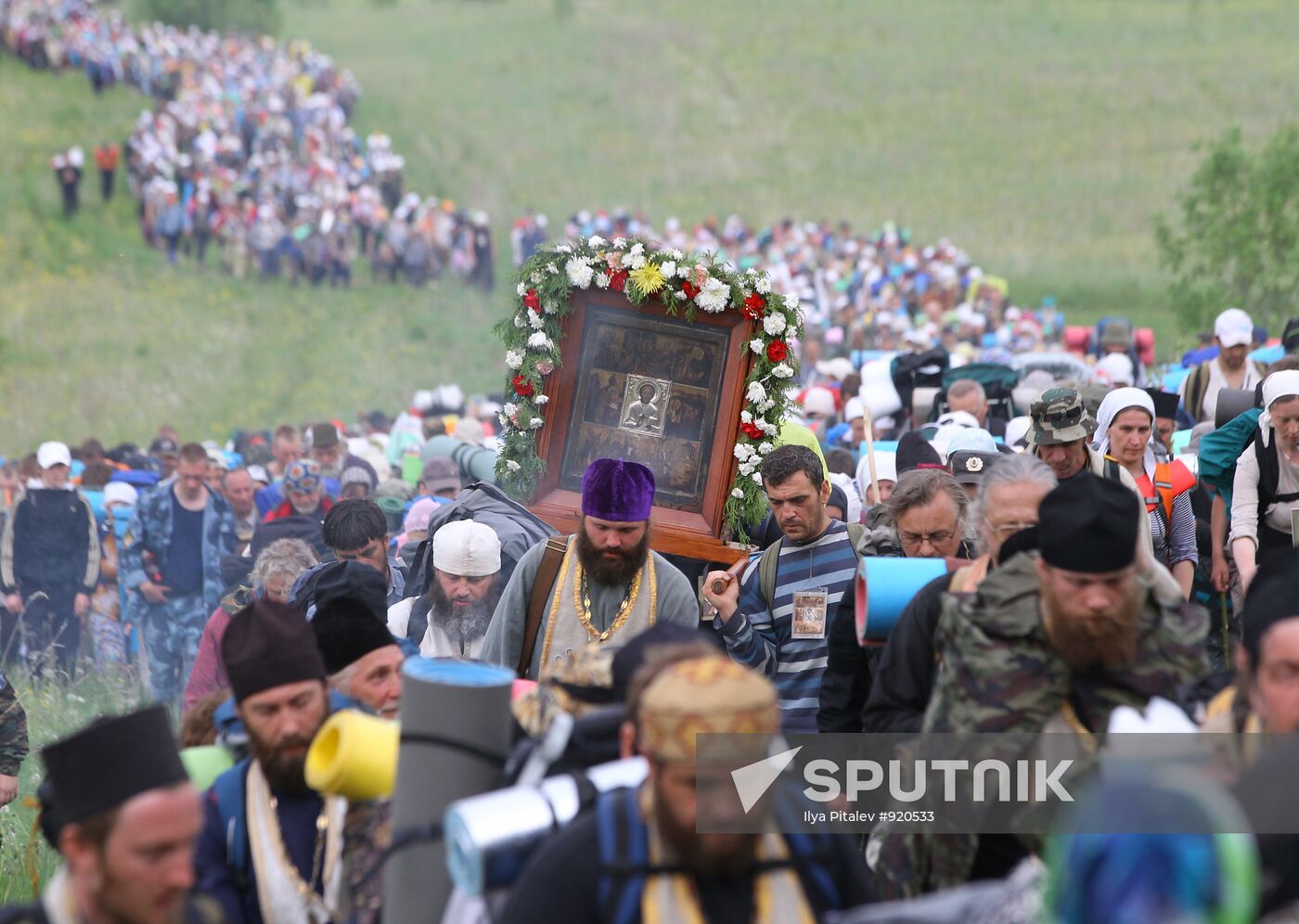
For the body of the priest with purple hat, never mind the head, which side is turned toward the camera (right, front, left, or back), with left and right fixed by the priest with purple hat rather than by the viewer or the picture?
front

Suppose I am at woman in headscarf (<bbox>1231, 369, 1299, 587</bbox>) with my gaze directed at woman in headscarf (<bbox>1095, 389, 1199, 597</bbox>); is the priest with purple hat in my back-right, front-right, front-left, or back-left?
front-left

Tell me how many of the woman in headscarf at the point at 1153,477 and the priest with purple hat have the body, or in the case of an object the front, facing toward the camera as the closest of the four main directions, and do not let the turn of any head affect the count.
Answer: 2

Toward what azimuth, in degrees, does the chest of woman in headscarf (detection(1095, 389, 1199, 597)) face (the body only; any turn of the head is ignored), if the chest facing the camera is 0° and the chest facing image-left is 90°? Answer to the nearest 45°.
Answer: approximately 0°

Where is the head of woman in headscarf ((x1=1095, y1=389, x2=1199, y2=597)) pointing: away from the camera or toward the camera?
toward the camera

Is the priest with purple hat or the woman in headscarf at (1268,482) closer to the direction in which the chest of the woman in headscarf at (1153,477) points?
the priest with purple hat

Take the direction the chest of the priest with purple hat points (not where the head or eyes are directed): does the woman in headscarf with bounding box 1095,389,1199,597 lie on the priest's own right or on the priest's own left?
on the priest's own left

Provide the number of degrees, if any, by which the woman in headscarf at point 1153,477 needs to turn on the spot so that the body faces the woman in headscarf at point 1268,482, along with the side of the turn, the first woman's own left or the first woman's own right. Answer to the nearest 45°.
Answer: approximately 90° to the first woman's own left

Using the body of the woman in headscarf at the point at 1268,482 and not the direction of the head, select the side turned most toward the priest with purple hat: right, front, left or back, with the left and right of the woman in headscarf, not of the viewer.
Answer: right

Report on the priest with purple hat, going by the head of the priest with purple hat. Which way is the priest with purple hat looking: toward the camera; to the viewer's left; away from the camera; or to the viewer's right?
toward the camera

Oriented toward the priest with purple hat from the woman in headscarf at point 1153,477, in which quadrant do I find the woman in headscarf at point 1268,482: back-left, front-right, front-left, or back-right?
back-left

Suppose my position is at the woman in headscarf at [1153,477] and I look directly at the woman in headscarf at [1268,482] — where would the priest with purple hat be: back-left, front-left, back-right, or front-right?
back-right

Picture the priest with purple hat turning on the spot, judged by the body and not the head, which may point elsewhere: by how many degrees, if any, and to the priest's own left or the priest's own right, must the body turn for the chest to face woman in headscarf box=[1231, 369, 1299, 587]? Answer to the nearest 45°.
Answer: approximately 90° to the priest's own left
